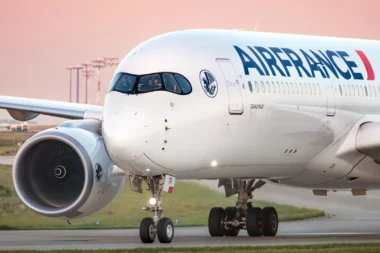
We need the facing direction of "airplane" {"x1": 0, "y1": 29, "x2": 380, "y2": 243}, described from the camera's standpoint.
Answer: facing the viewer and to the left of the viewer
